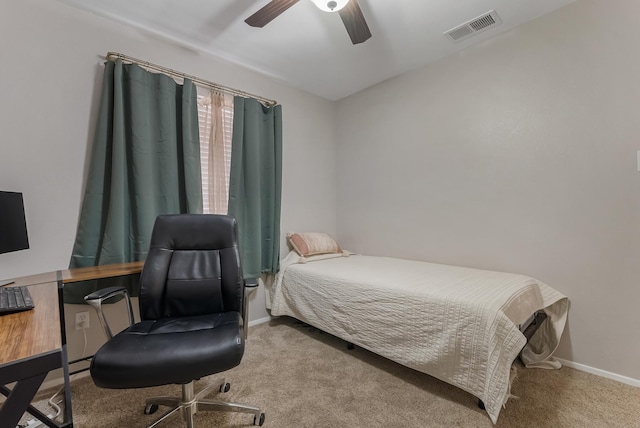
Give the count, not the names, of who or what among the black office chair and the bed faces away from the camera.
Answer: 0

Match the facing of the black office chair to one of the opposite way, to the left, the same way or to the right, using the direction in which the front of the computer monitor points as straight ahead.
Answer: to the right

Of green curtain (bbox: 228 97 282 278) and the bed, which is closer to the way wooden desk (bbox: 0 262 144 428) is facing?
the bed

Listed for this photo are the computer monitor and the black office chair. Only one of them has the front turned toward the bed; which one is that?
the computer monitor

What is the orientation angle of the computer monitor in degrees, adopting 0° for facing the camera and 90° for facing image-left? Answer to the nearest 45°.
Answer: approximately 315°

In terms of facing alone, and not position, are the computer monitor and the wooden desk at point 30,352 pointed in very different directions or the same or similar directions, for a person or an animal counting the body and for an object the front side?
same or similar directions

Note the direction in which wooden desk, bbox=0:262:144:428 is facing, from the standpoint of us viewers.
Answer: facing the viewer and to the right of the viewer

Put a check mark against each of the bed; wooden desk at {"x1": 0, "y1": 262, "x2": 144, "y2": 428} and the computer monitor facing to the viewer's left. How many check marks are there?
0

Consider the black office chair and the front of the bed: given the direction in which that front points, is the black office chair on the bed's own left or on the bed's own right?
on the bed's own right

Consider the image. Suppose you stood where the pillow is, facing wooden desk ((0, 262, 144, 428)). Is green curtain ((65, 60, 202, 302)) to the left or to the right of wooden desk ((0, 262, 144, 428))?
right

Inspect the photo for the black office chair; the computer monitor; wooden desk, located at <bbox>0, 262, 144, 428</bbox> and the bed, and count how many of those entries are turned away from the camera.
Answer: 0

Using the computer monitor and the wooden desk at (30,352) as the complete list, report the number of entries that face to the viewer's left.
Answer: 0

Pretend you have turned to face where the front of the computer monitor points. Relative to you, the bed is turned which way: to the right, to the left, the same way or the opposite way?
to the right

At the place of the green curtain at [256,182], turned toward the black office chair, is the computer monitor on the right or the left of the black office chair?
right

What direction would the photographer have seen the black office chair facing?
facing the viewer and to the left of the viewer

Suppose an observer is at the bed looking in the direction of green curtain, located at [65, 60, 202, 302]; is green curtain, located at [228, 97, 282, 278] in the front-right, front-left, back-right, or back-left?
front-right
